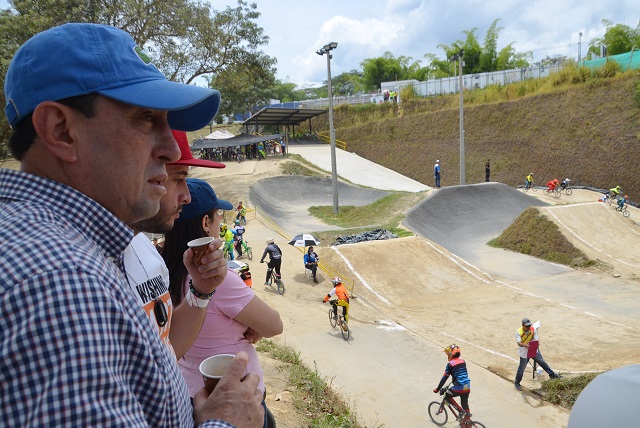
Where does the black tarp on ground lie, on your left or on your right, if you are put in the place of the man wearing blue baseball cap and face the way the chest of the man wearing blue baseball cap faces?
on your left

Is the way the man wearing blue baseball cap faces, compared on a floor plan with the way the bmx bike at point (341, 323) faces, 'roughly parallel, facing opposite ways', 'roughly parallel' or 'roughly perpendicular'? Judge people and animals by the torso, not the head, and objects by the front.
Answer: roughly perpendicular

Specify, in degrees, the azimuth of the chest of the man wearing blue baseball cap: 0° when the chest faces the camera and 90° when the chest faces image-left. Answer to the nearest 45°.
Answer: approximately 270°

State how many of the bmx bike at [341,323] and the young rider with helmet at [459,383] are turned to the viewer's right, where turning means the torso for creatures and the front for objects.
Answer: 0

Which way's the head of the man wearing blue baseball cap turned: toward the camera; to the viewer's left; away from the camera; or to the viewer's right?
to the viewer's right

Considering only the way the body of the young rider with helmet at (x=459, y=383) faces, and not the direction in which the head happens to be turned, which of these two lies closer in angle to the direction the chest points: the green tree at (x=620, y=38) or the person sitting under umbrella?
the person sitting under umbrella

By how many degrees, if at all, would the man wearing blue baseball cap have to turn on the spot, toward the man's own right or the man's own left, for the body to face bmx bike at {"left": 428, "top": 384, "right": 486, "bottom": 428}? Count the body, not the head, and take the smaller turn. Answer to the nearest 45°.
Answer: approximately 45° to the man's own left

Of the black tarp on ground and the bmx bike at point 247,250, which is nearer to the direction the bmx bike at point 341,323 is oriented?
the bmx bike
